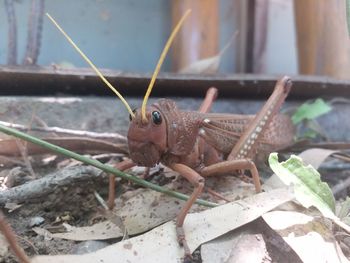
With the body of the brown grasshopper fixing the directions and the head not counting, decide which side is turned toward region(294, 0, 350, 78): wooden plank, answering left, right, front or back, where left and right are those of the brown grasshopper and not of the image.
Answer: back

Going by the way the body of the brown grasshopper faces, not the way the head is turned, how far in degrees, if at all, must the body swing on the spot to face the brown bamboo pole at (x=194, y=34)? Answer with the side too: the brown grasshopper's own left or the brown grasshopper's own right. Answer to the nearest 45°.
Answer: approximately 135° to the brown grasshopper's own right

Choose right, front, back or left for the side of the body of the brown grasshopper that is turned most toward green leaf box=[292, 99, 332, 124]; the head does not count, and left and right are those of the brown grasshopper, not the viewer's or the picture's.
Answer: back
